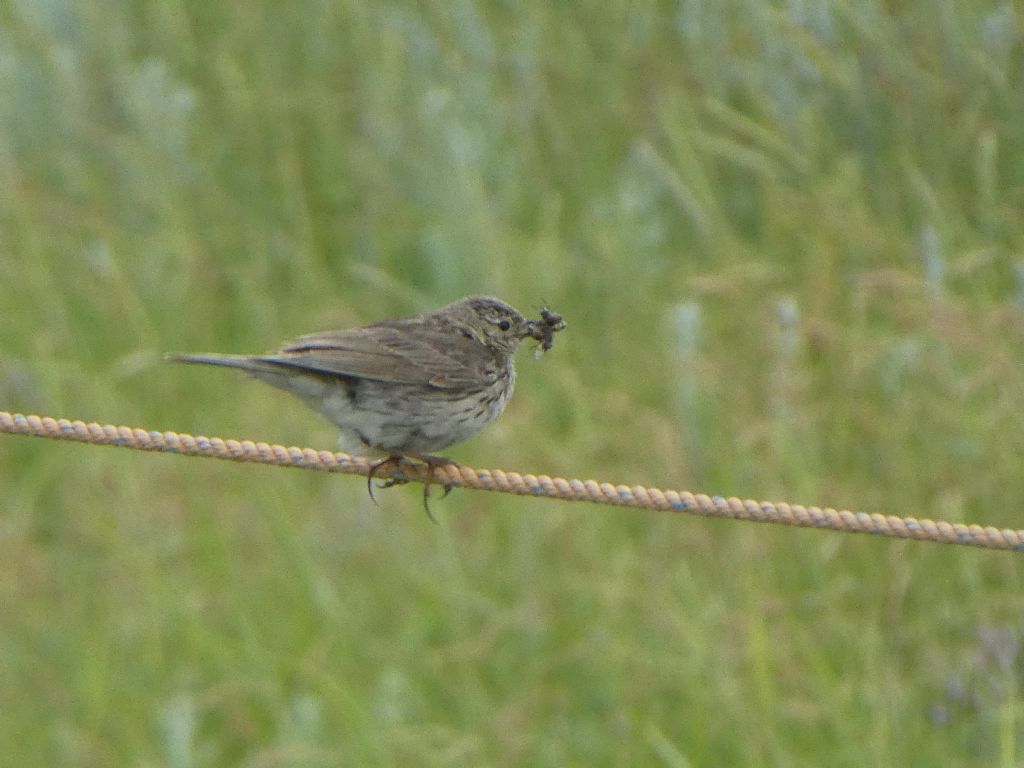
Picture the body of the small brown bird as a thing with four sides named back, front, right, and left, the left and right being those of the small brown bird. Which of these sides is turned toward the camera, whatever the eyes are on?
right
